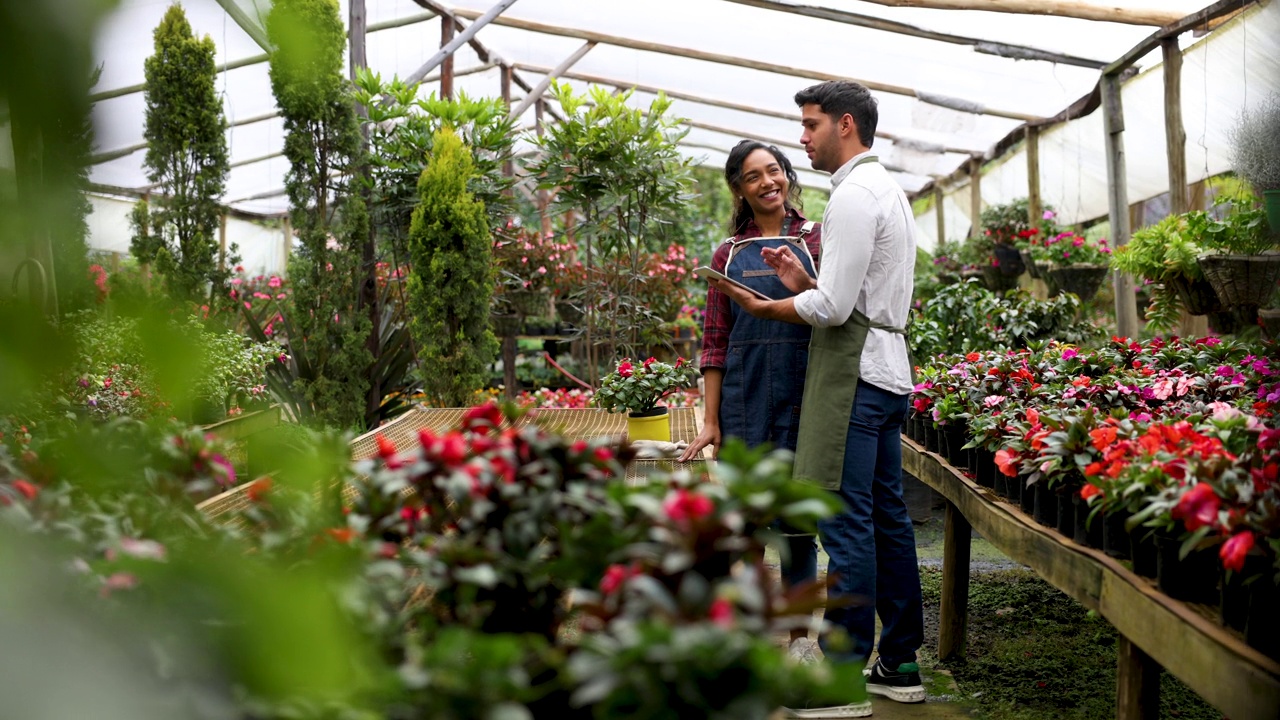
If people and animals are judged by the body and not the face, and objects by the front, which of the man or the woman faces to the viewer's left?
the man

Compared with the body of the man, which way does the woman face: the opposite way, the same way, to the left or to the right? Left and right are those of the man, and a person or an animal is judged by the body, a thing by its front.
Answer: to the left

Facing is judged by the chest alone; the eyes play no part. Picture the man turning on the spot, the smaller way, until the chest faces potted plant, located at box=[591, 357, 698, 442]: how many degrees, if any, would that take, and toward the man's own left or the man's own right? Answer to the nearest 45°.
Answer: approximately 45° to the man's own right

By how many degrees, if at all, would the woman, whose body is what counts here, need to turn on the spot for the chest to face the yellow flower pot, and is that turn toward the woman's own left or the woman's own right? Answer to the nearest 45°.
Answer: approximately 135° to the woman's own right

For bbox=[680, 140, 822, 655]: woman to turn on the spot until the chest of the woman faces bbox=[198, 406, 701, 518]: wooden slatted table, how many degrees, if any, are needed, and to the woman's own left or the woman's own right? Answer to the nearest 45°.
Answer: approximately 135° to the woman's own right

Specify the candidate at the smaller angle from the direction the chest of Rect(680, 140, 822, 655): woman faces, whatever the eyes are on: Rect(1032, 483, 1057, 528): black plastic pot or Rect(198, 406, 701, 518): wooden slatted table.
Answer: the black plastic pot

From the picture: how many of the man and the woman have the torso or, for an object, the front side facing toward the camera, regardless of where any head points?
1

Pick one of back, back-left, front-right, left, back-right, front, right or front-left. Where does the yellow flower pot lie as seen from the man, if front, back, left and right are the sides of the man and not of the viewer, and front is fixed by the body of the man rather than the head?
front-right

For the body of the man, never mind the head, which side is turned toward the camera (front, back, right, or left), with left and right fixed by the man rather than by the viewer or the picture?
left

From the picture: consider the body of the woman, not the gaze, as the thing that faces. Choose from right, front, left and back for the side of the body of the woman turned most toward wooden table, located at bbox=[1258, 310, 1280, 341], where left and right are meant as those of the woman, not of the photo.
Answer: left

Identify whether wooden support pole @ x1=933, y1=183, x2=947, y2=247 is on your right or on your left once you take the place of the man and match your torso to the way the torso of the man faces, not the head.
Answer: on your right

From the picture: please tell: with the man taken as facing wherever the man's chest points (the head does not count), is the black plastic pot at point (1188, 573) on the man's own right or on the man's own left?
on the man's own left

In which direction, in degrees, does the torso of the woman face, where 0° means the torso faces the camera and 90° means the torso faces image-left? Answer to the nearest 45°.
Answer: approximately 0°

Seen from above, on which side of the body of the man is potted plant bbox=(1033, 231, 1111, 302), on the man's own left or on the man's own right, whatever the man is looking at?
on the man's own right

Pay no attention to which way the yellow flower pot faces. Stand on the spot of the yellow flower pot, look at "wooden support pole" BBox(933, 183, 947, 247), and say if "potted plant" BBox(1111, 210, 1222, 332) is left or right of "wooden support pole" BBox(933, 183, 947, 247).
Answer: right
